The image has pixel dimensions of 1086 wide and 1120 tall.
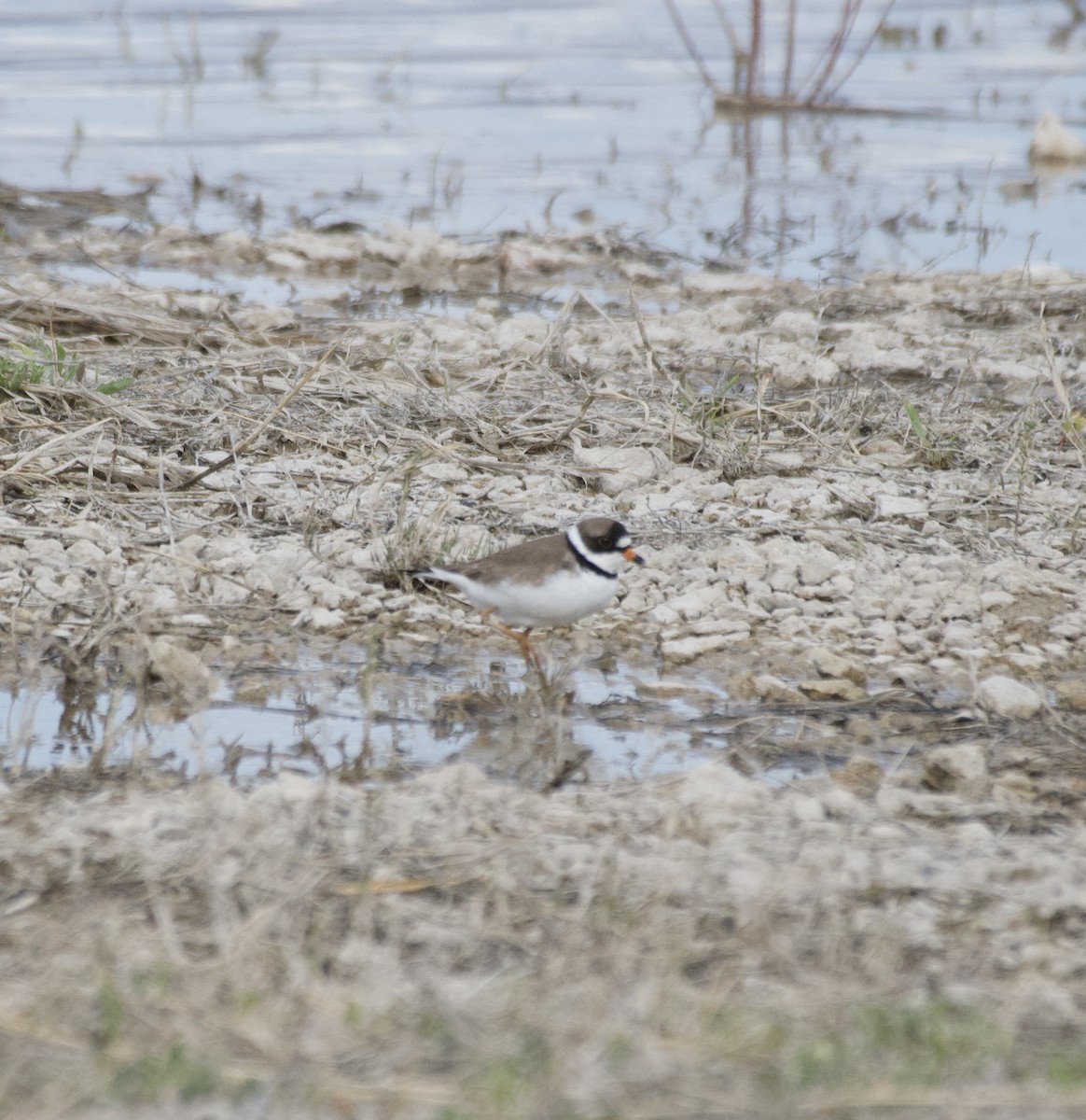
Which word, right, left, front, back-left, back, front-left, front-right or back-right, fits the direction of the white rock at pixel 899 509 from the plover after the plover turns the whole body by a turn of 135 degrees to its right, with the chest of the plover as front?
back

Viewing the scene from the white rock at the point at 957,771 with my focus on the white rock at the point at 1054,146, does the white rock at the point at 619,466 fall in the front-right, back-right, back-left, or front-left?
front-left

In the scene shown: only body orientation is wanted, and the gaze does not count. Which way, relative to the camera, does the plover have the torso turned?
to the viewer's right

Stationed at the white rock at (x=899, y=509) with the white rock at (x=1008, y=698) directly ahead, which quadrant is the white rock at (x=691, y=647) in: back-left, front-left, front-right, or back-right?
front-right

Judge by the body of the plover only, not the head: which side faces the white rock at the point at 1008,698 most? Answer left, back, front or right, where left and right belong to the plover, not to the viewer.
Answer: front

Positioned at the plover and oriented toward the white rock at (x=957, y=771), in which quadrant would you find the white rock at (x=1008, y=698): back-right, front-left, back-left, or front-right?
front-left

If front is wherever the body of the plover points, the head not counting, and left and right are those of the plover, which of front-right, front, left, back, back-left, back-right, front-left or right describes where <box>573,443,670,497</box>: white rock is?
left

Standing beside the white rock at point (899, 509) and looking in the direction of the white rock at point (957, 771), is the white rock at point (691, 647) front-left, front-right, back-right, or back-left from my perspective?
front-right

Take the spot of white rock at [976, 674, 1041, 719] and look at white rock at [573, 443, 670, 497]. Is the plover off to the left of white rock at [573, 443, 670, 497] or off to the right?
left

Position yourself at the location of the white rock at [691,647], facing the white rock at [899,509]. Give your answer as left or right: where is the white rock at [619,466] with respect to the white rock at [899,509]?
left

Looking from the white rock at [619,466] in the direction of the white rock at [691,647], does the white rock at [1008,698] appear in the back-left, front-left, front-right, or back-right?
front-left
